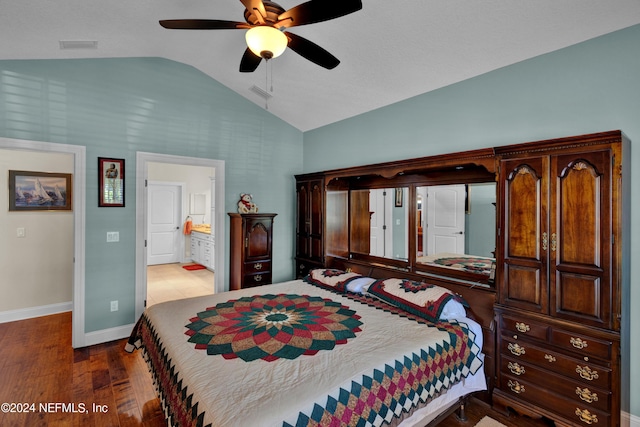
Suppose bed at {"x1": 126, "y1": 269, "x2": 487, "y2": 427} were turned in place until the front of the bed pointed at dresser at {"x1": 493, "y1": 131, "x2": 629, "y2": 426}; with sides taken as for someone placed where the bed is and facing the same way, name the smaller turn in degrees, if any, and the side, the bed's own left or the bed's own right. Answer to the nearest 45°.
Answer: approximately 135° to the bed's own left

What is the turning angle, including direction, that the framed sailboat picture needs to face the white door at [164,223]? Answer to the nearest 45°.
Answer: approximately 135° to its left

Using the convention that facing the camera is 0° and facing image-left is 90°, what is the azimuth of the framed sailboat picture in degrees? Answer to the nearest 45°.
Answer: approximately 0°

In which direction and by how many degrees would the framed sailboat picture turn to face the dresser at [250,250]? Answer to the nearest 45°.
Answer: approximately 45° to its left

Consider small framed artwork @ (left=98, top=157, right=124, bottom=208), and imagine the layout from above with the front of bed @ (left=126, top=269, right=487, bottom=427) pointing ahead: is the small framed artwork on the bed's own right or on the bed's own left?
on the bed's own right

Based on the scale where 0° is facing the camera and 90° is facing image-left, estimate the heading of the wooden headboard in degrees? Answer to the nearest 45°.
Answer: approximately 45°

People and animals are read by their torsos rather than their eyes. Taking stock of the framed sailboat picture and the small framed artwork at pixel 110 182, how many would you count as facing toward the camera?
2
